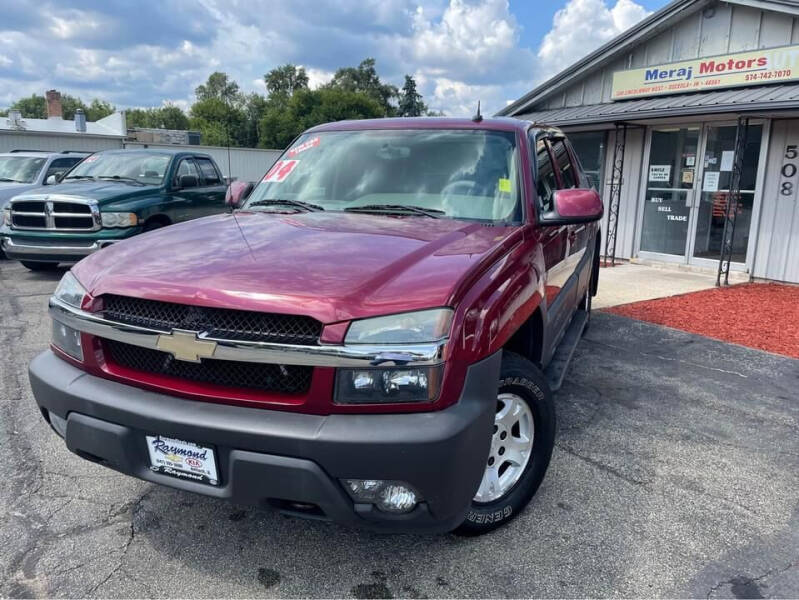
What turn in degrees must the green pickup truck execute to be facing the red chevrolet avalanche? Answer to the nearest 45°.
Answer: approximately 45° to its left

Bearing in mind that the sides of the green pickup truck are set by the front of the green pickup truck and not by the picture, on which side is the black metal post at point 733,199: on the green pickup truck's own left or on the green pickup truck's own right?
on the green pickup truck's own left

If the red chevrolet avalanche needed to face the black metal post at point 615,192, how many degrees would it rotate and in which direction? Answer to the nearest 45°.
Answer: approximately 180°

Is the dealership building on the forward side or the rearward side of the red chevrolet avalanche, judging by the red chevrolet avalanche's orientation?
on the rearward side

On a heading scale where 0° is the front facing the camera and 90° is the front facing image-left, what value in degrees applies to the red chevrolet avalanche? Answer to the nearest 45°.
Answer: approximately 45°

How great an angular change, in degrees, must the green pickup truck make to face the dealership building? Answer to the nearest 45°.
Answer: approximately 135° to its left

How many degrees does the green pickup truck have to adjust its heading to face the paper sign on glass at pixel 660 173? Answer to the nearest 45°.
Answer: approximately 135° to its left

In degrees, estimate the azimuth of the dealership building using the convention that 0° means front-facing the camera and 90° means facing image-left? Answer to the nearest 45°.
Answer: approximately 45°
